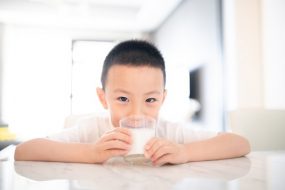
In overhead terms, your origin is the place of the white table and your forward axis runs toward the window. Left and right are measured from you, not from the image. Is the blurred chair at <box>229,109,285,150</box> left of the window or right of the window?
right

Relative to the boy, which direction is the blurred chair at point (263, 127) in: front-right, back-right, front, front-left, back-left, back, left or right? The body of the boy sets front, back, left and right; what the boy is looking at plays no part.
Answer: back-left

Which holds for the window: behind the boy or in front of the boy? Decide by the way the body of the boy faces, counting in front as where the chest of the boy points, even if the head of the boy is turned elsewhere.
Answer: behind

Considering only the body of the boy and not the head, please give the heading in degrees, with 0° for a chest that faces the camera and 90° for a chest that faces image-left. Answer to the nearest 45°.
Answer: approximately 0°
